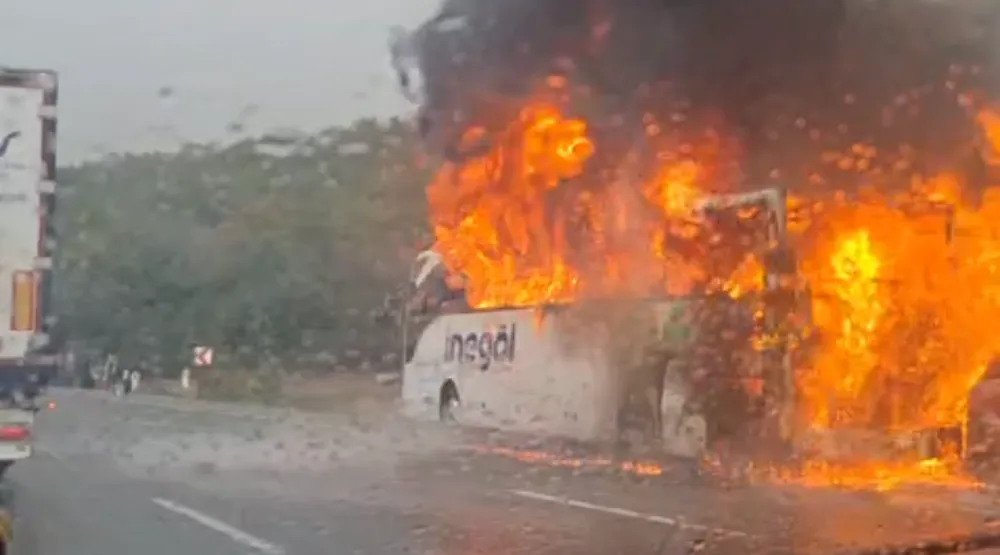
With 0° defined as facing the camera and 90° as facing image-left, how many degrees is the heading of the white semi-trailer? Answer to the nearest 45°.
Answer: approximately 180°

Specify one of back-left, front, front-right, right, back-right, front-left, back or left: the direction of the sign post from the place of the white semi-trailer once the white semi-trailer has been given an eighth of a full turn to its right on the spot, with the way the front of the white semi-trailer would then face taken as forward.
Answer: front

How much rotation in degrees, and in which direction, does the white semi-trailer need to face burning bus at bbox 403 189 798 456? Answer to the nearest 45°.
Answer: approximately 45° to its right
